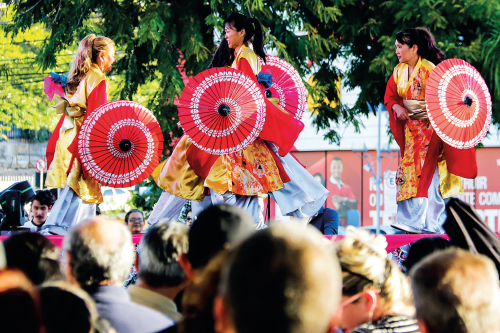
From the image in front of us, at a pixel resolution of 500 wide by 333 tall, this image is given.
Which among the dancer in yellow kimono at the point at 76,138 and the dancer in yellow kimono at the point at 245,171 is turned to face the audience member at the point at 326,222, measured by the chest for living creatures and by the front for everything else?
the dancer in yellow kimono at the point at 76,138

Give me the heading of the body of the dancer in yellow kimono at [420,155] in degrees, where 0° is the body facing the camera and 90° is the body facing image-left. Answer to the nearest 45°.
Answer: approximately 45°

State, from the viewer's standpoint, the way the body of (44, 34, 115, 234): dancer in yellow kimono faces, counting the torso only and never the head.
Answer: to the viewer's right

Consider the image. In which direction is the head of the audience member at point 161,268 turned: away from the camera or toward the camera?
away from the camera
